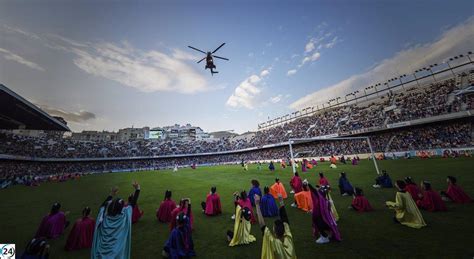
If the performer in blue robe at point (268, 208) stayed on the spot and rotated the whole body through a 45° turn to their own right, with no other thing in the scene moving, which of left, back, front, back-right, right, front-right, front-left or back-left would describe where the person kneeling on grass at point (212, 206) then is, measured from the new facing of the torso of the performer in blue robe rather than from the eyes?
back-left

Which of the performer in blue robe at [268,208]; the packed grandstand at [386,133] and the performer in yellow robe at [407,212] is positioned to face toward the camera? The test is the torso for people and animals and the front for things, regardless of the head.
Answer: the packed grandstand

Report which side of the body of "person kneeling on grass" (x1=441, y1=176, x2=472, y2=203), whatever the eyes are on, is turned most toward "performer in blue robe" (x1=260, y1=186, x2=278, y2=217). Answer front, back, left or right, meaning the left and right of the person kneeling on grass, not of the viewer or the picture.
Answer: left

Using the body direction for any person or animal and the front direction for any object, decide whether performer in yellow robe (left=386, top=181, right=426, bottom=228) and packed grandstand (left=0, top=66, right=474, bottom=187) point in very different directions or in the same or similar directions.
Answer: very different directions

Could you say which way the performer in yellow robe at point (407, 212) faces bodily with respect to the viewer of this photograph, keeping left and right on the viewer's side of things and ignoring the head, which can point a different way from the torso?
facing away from the viewer and to the left of the viewer

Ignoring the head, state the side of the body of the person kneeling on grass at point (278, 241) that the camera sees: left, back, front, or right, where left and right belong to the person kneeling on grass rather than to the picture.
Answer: back

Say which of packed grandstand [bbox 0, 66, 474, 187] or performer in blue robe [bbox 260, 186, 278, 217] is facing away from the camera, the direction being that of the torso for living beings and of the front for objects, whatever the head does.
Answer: the performer in blue robe

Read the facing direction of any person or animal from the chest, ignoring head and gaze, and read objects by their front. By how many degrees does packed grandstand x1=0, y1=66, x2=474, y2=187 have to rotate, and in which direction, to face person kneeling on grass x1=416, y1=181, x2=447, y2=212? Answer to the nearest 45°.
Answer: approximately 45° to their right

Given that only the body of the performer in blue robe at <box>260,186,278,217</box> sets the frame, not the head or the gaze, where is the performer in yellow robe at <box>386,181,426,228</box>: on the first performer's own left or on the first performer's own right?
on the first performer's own right

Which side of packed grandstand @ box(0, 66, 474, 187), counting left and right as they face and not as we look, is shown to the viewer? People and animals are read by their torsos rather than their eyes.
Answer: front

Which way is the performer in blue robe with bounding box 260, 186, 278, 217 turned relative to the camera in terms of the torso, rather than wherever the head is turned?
away from the camera
